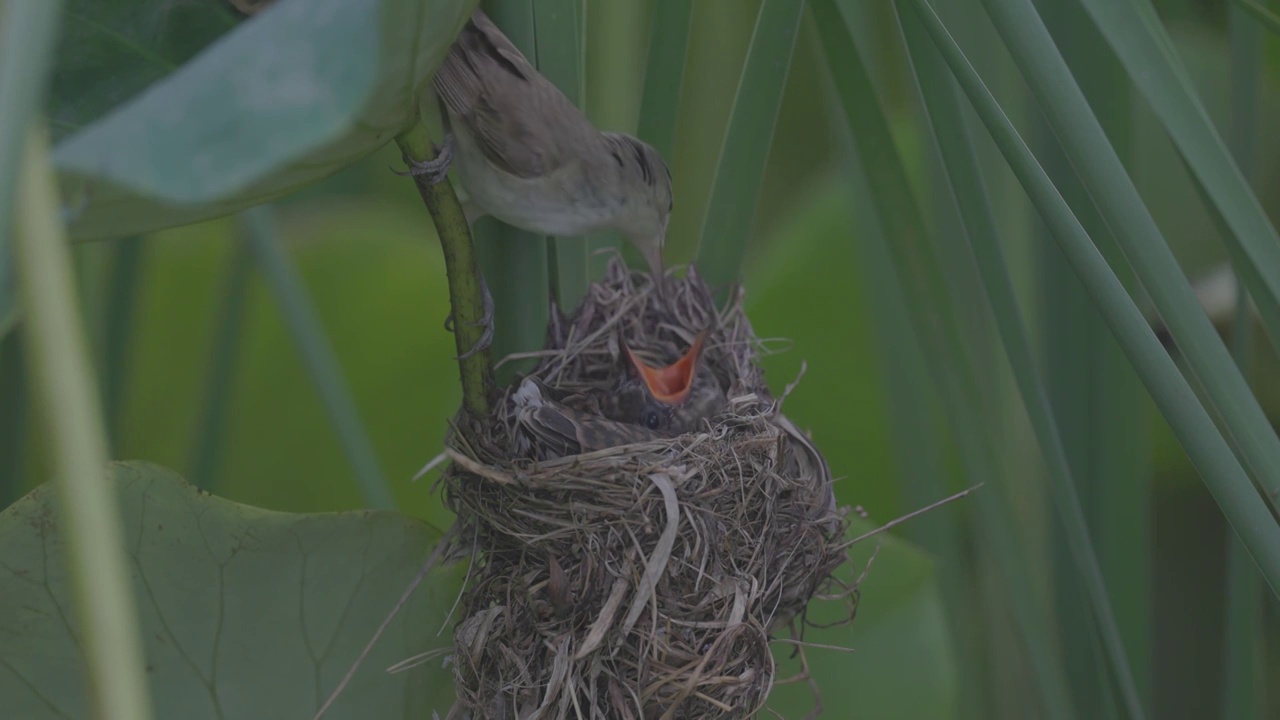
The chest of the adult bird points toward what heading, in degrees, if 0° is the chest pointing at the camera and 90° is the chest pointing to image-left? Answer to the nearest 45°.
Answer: approximately 270°

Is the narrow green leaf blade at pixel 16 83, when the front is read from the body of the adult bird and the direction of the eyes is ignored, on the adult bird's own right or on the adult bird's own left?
on the adult bird's own right
